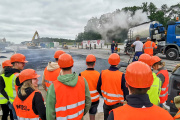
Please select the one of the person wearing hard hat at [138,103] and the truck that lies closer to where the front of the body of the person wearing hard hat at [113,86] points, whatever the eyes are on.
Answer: the truck

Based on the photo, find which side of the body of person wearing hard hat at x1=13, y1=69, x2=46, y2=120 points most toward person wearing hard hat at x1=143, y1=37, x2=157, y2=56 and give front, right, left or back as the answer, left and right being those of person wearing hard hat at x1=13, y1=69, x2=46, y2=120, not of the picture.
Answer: front

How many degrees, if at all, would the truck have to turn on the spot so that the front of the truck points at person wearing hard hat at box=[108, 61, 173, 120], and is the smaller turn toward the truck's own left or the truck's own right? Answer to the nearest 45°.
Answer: approximately 90° to the truck's own right

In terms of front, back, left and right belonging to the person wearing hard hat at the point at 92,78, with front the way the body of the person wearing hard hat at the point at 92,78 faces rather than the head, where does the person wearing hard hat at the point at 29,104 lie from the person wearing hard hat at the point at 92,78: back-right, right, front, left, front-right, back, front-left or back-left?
back-left

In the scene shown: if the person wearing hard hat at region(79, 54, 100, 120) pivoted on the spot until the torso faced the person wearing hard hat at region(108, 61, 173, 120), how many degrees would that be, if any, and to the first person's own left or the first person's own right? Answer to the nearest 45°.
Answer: approximately 180°

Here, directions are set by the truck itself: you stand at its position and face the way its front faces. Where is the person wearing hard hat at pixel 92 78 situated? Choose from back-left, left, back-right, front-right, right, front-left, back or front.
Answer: right

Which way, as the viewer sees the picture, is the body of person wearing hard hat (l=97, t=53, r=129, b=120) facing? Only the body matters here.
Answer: away from the camera

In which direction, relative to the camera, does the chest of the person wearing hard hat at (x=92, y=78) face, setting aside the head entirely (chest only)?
away from the camera

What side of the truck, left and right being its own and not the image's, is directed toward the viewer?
right

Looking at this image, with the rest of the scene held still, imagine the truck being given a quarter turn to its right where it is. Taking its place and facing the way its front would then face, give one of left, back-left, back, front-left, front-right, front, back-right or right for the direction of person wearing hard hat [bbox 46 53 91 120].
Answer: front

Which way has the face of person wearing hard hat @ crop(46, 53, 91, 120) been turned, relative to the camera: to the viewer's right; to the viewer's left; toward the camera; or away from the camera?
away from the camera

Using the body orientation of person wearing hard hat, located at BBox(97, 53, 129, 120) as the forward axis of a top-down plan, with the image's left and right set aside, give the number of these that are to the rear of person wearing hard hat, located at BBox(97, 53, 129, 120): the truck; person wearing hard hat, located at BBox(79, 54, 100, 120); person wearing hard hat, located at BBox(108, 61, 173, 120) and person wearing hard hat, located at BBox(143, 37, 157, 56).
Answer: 1

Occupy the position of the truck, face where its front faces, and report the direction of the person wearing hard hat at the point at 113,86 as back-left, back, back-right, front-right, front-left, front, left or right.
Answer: right

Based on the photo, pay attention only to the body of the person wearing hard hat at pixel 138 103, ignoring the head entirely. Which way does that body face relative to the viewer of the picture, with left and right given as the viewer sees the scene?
facing away from the viewer

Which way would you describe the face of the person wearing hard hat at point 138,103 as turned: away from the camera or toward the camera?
away from the camera

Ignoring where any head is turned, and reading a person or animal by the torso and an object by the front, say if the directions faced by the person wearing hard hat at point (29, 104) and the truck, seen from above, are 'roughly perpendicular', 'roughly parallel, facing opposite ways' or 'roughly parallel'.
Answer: roughly perpendicular
